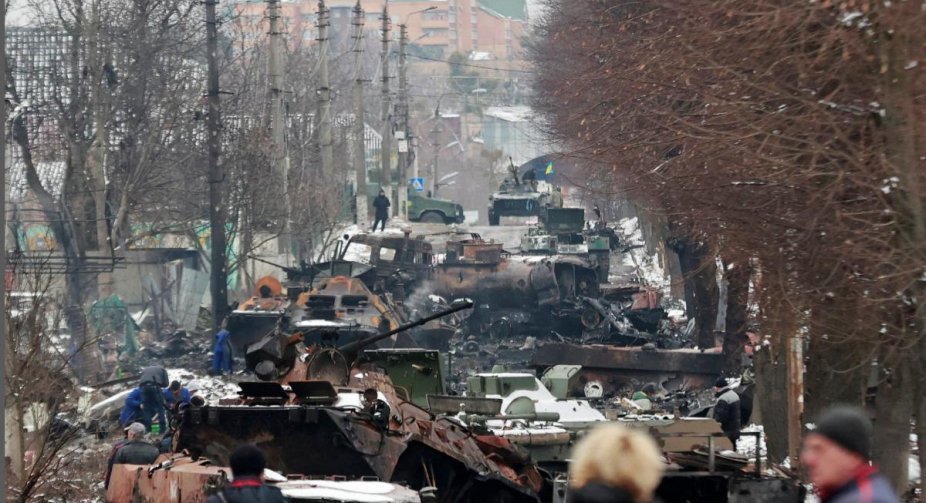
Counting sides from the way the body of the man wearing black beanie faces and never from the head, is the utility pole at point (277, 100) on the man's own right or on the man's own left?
on the man's own right

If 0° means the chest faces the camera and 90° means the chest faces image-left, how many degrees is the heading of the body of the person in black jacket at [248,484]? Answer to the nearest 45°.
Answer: approximately 180°

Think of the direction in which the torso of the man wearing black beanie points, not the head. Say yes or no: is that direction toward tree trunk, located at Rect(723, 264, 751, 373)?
no

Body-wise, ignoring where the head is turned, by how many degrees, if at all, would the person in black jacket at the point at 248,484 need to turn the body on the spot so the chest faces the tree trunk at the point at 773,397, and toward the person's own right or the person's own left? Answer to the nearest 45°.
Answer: approximately 45° to the person's own right

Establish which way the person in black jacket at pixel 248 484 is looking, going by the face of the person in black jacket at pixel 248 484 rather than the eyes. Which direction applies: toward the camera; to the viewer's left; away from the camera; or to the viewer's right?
away from the camera

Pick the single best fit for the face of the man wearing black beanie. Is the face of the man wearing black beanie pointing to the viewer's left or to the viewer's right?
to the viewer's left

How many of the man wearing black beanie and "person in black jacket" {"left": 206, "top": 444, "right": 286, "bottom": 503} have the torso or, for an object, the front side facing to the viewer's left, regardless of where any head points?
1

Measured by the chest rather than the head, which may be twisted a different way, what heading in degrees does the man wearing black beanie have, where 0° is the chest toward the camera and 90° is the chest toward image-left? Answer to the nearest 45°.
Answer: approximately 90°

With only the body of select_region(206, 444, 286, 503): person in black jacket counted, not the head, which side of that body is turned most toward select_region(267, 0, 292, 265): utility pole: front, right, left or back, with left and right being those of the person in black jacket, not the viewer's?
front

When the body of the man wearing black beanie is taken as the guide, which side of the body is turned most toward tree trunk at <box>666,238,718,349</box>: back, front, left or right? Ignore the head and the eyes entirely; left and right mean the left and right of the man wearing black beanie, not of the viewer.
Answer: right

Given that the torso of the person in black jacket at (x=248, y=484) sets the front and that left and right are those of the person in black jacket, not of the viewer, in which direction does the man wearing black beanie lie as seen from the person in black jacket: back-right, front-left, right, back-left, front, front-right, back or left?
back-right

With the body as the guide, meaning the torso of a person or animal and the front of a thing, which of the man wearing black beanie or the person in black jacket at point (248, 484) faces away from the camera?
the person in black jacket

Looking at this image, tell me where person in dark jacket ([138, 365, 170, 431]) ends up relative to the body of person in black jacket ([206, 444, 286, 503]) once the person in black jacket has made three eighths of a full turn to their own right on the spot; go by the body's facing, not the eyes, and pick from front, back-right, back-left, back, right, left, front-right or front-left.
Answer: back-left

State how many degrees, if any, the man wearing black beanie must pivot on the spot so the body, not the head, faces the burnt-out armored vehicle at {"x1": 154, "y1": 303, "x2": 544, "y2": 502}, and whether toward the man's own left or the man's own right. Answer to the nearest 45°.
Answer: approximately 45° to the man's own right
